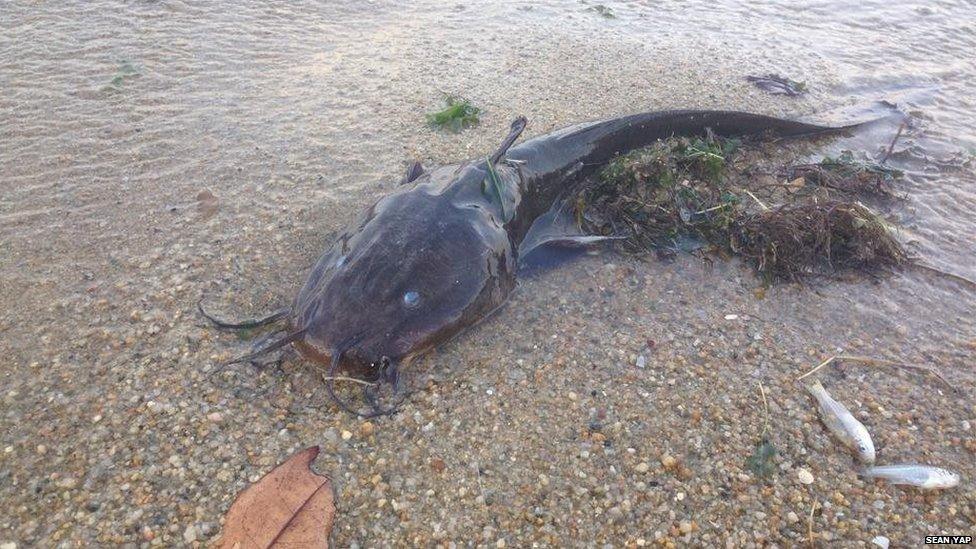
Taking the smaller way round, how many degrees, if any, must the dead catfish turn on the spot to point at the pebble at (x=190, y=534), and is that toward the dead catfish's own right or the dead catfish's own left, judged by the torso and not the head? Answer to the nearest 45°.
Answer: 0° — it already faces it

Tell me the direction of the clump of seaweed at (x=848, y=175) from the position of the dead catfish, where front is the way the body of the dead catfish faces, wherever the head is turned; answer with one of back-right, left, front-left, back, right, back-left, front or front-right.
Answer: back

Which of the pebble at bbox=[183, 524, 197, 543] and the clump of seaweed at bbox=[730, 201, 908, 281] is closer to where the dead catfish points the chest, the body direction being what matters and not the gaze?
the pebble

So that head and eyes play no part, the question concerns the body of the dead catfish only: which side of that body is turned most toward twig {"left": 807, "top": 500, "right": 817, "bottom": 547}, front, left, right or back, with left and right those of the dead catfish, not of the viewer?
left

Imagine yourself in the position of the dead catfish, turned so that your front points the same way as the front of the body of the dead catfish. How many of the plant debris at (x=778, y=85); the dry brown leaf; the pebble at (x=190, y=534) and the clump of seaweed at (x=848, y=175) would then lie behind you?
2

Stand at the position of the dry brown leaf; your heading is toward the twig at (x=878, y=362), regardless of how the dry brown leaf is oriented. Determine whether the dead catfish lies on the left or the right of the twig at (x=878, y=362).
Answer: left

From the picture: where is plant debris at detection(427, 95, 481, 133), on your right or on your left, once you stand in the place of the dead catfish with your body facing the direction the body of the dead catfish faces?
on your right

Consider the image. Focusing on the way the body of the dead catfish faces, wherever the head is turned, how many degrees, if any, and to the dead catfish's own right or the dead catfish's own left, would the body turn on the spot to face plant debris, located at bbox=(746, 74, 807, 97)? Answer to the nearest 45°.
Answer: approximately 180°

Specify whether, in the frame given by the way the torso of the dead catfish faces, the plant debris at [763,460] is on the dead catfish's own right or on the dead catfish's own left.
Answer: on the dead catfish's own left

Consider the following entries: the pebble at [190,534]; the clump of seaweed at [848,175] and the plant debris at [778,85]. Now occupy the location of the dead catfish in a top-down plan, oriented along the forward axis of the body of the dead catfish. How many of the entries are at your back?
2

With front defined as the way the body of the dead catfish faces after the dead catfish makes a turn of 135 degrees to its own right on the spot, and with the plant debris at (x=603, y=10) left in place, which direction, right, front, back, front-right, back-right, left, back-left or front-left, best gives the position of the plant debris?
front

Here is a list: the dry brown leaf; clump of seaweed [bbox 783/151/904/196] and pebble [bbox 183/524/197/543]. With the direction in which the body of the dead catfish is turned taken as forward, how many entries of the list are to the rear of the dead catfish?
1

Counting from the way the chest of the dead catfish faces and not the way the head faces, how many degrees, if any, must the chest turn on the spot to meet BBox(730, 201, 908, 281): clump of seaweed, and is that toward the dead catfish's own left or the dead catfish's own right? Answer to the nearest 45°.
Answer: approximately 180°

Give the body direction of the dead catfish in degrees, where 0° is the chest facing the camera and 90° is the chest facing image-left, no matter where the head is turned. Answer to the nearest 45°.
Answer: approximately 45°

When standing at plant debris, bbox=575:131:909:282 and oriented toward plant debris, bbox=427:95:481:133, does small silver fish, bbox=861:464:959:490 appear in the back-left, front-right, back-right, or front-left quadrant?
back-left

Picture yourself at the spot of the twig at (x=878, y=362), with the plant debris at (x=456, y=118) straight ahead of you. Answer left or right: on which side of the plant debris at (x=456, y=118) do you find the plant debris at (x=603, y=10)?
right
